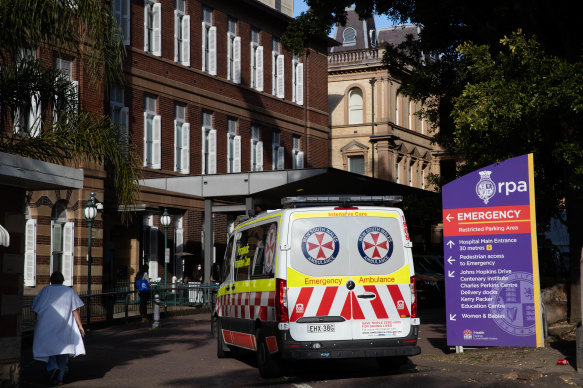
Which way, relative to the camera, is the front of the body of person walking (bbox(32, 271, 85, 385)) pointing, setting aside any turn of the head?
away from the camera

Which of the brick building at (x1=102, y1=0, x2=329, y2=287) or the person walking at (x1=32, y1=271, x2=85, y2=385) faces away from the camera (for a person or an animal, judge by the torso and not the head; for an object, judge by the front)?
the person walking

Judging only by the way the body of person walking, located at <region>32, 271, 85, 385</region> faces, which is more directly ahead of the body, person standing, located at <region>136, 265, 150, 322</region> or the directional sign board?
the person standing

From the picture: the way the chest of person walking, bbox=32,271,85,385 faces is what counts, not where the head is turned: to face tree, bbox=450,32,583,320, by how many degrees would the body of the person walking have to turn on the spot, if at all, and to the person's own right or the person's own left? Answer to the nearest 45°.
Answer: approximately 90° to the person's own right

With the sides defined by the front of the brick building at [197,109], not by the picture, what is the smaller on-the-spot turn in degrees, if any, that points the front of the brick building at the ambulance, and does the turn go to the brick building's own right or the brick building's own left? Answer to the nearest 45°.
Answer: approximately 45° to the brick building's own right

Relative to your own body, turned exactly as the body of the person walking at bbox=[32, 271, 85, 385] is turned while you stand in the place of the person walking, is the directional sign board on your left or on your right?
on your right

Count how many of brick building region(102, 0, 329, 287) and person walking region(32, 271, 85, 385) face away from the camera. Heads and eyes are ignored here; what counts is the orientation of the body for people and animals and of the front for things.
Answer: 1
